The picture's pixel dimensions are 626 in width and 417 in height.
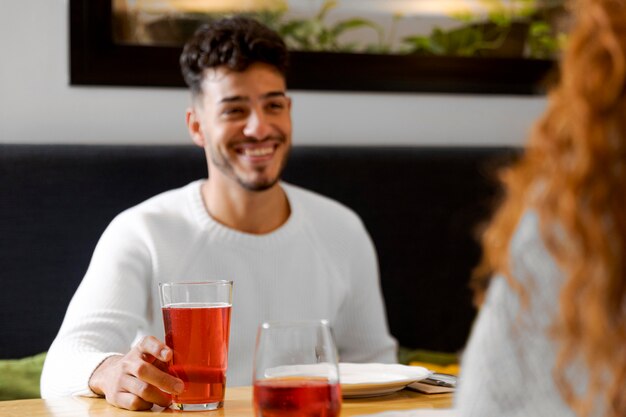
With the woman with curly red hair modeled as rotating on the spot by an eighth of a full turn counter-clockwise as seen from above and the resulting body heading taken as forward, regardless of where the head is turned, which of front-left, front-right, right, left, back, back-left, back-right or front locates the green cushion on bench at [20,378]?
front-right

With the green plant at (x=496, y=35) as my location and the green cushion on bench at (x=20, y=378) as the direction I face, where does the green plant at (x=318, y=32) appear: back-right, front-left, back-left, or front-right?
front-right

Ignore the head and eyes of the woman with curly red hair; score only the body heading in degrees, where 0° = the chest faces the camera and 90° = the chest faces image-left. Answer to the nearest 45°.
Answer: approximately 135°

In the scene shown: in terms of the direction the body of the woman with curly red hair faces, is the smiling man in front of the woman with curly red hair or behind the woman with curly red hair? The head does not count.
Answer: in front

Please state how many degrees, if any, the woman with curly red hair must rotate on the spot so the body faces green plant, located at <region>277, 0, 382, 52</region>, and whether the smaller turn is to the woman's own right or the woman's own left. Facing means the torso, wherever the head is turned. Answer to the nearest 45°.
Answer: approximately 45° to the woman's own right

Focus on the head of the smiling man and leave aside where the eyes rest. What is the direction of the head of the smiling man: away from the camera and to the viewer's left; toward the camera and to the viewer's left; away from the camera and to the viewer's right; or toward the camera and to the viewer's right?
toward the camera and to the viewer's right

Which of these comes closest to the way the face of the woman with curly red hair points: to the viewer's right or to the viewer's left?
to the viewer's left

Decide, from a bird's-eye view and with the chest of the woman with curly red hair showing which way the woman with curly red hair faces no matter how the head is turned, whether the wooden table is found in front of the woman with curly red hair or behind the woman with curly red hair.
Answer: in front

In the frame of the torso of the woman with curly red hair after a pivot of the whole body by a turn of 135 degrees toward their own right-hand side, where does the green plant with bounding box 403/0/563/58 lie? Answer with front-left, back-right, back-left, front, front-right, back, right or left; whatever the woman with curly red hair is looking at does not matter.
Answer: left
